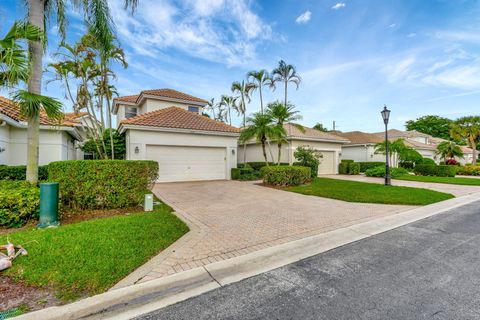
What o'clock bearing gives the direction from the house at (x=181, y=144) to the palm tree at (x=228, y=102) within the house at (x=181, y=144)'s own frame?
The palm tree is roughly at 7 o'clock from the house.

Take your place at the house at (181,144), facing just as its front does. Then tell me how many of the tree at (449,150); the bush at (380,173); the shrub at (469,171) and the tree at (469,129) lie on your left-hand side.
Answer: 4

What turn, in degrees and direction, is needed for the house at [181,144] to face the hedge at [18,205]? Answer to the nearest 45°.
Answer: approximately 45° to its right

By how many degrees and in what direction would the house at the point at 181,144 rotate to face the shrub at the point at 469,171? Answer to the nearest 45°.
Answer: approximately 90° to its left

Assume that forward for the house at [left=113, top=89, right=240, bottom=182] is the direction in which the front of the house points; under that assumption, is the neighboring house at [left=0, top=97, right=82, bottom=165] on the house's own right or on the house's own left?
on the house's own right

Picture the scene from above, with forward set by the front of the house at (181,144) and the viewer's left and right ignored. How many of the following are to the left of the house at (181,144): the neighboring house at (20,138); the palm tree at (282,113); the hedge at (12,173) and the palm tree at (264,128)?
2

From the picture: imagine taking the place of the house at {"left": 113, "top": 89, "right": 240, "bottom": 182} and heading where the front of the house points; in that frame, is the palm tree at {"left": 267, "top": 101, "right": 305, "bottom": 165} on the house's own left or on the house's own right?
on the house's own left

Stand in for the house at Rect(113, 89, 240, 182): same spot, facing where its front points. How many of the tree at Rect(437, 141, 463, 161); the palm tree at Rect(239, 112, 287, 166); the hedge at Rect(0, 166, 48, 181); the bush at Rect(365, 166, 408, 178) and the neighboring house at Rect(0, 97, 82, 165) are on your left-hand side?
3

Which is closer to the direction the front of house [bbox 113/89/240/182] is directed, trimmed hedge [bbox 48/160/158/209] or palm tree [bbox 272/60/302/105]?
the trimmed hedge

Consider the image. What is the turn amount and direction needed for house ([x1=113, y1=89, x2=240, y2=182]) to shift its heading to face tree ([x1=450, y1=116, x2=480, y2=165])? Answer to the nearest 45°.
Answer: approximately 90° to its left

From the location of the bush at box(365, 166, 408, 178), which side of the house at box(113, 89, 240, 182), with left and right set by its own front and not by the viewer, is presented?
left

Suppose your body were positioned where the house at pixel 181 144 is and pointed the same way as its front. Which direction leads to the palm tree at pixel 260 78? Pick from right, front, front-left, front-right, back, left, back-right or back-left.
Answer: back-left

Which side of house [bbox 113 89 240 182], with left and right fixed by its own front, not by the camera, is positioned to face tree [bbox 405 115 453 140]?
left

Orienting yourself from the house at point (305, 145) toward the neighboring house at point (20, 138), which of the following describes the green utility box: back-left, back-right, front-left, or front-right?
front-left

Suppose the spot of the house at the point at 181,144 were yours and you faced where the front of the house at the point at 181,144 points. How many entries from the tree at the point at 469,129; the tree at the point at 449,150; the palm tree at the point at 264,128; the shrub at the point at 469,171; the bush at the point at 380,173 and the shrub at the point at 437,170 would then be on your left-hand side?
6

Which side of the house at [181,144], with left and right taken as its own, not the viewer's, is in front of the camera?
front

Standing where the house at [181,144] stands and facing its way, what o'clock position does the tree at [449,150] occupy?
The tree is roughly at 9 o'clock from the house.

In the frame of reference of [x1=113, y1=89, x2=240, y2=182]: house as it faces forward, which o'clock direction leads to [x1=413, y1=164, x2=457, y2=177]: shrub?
The shrub is roughly at 9 o'clock from the house.

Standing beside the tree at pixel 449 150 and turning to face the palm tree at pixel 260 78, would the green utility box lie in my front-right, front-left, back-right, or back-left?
front-left
